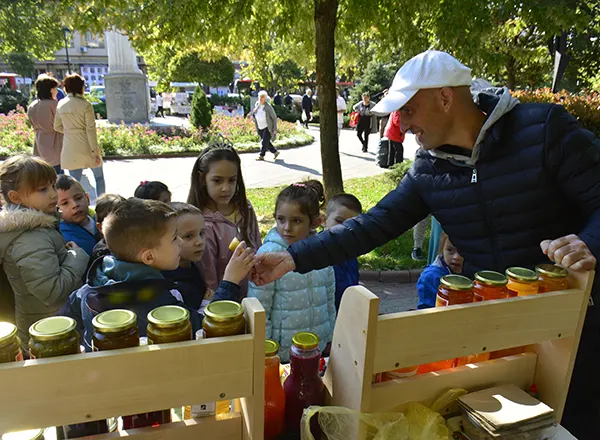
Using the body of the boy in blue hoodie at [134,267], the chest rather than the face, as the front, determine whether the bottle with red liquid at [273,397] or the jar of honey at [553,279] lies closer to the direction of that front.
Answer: the jar of honey

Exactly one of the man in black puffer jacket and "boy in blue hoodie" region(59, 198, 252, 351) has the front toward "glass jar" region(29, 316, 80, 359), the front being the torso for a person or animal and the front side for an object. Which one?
the man in black puffer jacket

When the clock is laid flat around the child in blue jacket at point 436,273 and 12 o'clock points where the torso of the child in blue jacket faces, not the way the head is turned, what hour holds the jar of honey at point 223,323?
The jar of honey is roughly at 2 o'clock from the child in blue jacket.

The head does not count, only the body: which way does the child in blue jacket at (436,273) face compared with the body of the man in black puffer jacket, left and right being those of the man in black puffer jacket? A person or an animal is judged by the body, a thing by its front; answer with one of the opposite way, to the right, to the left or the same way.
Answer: to the left

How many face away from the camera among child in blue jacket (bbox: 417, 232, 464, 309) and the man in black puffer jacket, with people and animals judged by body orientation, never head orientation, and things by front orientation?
0

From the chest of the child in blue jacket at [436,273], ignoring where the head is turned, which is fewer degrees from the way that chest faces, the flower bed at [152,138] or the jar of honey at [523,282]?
the jar of honey

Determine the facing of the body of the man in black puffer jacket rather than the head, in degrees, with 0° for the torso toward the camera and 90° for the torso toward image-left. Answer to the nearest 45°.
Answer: approximately 45°

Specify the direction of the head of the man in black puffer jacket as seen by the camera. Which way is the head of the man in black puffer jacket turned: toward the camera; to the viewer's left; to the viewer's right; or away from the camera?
to the viewer's left

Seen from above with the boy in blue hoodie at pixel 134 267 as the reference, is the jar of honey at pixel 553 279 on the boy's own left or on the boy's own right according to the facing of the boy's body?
on the boy's own right

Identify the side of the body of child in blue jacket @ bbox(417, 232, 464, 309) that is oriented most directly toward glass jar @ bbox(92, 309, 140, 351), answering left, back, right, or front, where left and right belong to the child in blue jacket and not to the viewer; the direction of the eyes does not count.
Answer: right

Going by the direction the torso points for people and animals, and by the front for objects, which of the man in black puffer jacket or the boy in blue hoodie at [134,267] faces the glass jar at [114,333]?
the man in black puffer jacket

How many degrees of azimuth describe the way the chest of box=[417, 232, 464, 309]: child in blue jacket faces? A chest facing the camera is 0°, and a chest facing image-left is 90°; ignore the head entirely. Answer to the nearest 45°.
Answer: approximately 315°

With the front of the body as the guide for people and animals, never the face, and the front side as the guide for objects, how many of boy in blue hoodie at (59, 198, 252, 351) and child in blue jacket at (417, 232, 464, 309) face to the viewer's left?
0

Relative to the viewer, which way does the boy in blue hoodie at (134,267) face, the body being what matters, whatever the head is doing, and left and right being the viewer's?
facing away from the viewer and to the right of the viewer

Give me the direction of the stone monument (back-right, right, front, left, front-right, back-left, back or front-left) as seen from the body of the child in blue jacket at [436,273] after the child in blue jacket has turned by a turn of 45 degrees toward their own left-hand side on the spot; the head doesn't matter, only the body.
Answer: back-left

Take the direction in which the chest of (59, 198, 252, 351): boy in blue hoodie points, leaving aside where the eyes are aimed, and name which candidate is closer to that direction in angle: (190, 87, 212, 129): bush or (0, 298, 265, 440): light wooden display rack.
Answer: the bush
